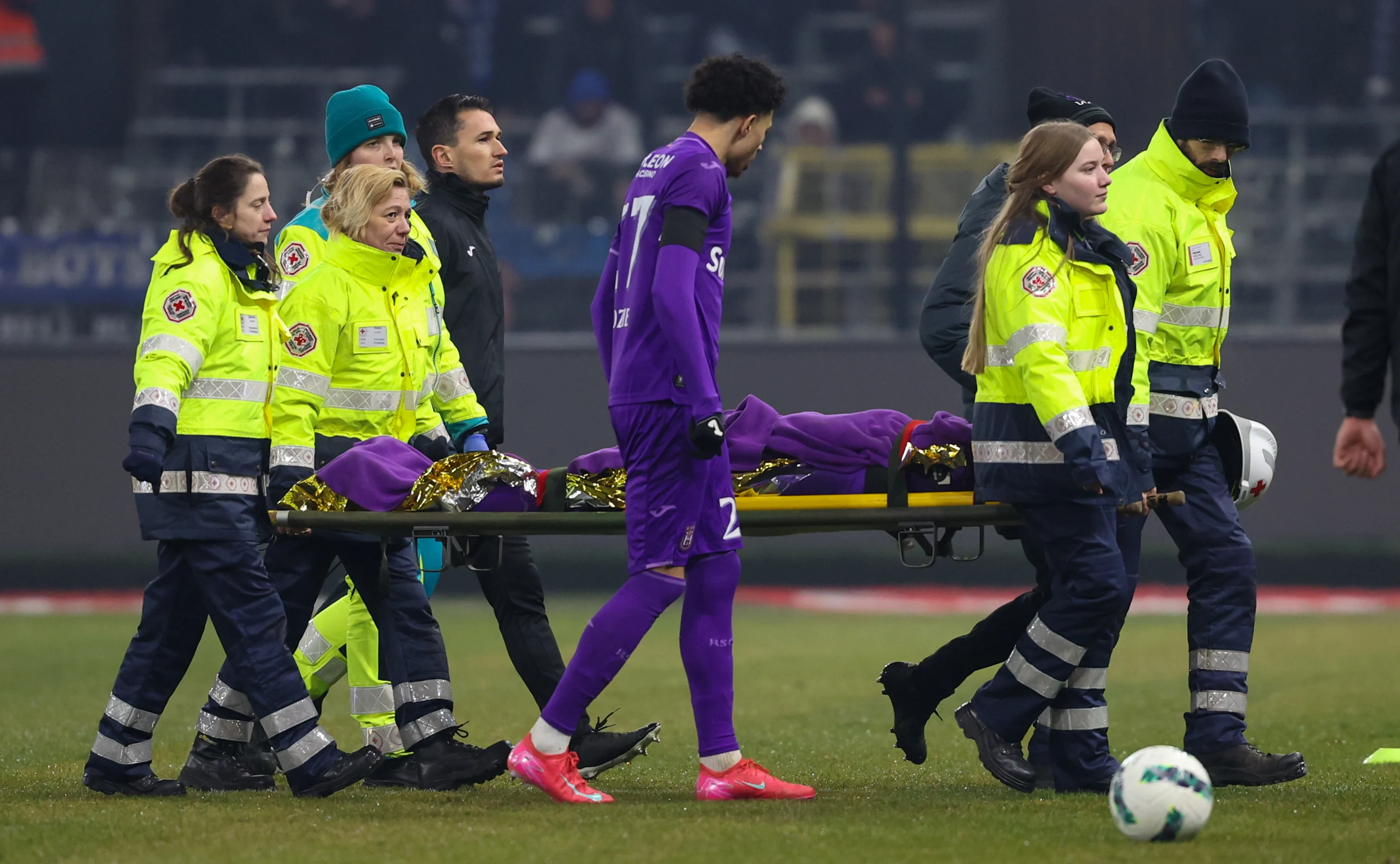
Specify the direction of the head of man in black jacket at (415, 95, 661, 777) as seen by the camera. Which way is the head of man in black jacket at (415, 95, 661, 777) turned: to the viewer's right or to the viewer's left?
to the viewer's right

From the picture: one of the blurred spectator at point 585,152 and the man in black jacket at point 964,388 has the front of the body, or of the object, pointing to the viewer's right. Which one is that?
the man in black jacket

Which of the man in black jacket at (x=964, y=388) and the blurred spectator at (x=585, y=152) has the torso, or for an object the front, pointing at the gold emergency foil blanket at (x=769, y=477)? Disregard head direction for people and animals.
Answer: the blurred spectator

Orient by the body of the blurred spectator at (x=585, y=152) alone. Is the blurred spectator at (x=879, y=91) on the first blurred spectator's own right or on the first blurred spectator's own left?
on the first blurred spectator's own left

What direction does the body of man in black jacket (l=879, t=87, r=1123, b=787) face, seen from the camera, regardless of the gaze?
to the viewer's right

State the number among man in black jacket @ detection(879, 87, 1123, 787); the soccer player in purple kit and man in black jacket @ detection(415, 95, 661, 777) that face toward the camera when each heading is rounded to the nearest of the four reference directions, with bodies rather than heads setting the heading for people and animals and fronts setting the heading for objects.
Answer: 0

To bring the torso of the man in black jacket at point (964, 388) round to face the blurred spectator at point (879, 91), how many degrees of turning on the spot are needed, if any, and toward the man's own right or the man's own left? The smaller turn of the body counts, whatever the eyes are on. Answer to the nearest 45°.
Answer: approximately 90° to the man's own left

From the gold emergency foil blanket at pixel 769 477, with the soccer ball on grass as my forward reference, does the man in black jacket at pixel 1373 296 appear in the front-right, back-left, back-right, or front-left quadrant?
front-left

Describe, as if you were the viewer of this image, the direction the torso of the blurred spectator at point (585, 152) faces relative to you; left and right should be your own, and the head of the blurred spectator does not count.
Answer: facing the viewer

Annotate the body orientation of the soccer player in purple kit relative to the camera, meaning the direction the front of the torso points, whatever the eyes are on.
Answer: to the viewer's right

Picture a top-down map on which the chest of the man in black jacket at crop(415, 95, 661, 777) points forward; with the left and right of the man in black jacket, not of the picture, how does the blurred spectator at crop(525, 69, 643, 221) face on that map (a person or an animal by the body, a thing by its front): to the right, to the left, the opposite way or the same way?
to the right

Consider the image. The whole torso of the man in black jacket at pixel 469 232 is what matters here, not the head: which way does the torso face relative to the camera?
to the viewer's right

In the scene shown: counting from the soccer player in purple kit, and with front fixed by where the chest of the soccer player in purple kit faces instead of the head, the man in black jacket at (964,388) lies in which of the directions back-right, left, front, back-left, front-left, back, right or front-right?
front-left
